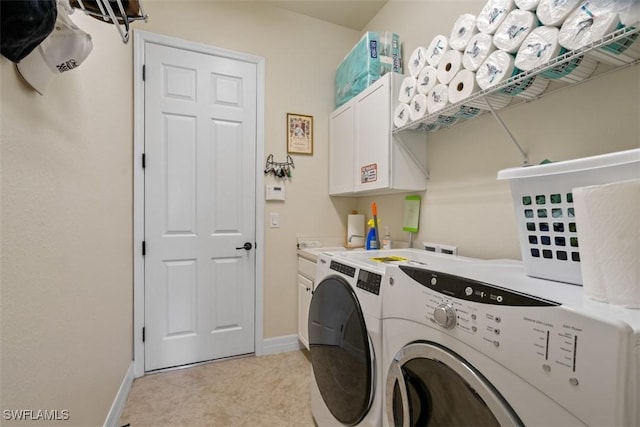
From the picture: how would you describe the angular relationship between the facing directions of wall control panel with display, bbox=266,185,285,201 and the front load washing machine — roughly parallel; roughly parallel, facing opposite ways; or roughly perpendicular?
roughly perpendicular

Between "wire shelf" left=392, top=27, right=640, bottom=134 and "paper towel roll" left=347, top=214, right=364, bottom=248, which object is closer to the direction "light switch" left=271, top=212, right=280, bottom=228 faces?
the wire shelf

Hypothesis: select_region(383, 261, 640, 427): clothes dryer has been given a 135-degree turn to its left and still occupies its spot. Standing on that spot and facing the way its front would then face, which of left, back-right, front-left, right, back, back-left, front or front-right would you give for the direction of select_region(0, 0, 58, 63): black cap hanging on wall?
back-right

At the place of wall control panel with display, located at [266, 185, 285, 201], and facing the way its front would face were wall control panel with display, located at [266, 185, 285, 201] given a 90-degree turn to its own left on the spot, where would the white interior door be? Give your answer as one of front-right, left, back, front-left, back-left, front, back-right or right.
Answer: back

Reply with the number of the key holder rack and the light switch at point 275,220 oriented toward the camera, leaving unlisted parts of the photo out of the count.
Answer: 2

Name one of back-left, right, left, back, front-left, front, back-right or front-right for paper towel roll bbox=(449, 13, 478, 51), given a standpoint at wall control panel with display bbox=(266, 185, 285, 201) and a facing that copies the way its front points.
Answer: front-left

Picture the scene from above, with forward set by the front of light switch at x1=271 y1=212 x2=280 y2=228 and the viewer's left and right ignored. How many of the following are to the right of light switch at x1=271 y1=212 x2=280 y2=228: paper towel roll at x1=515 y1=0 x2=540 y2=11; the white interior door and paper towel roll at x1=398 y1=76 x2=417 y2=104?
1

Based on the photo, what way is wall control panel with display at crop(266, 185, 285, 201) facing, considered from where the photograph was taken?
facing the viewer

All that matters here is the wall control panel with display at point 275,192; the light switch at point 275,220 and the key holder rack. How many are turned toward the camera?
3

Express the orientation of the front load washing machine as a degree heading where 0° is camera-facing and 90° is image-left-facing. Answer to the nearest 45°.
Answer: approximately 45°

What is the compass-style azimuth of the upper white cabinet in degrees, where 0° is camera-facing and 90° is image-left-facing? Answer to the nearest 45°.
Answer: approximately 45°

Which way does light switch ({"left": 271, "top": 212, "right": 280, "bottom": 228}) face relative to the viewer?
toward the camera

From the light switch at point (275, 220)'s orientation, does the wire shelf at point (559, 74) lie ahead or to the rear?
ahead

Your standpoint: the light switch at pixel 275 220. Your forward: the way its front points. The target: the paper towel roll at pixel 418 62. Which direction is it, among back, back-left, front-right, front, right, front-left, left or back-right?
front-left

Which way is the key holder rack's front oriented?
toward the camera
